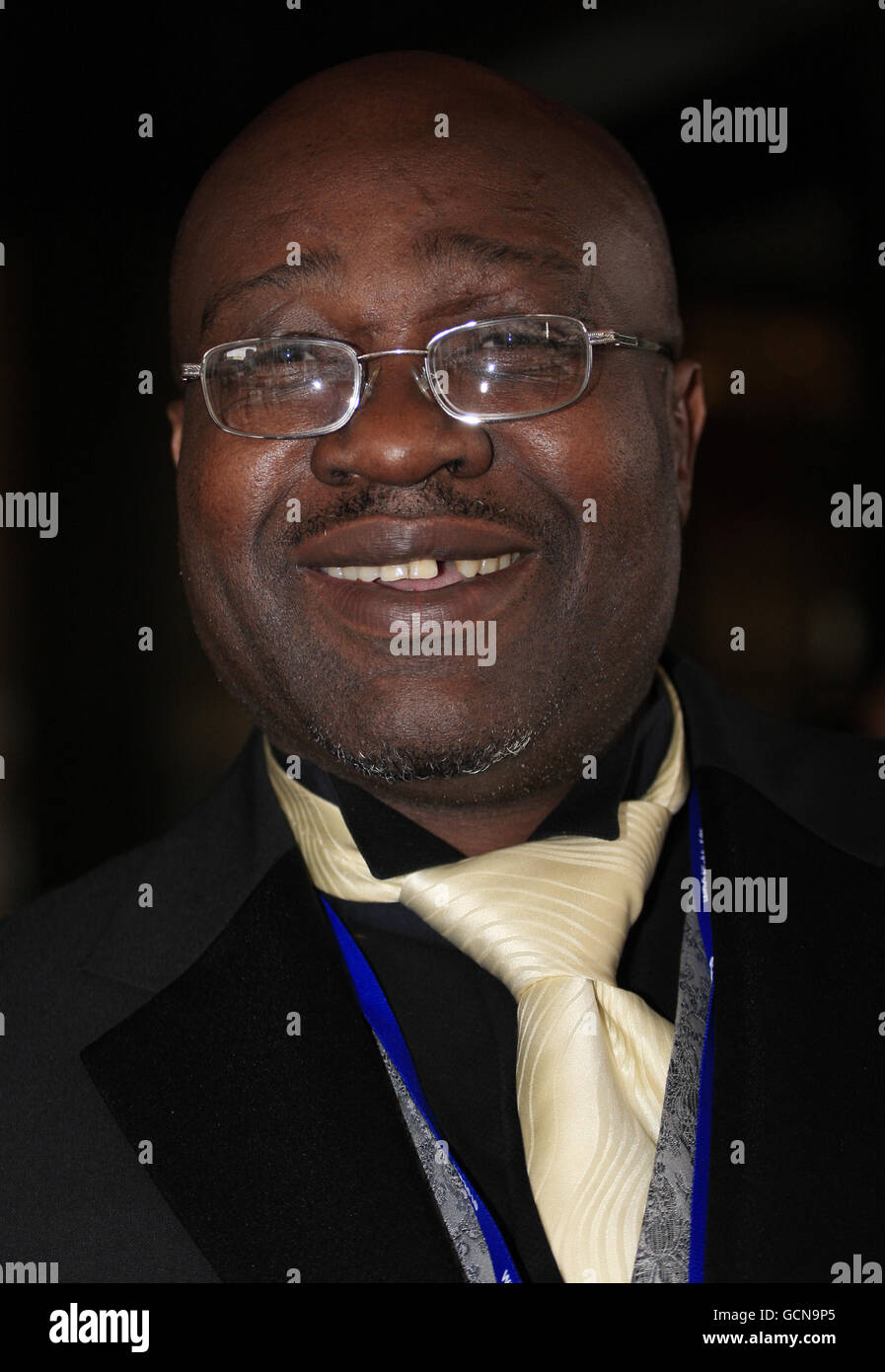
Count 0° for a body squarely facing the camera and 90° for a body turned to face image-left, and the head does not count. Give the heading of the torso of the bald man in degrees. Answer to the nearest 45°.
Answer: approximately 0°
